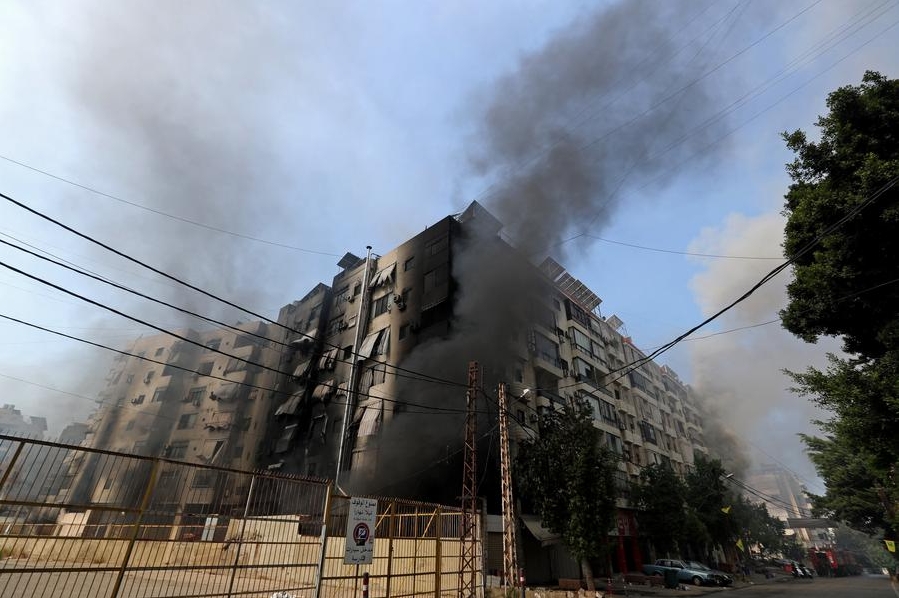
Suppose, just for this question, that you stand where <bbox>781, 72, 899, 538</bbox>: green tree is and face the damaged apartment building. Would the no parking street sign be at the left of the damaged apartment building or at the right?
left

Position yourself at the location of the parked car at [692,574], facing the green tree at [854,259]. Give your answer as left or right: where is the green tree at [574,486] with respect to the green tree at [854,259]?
right
